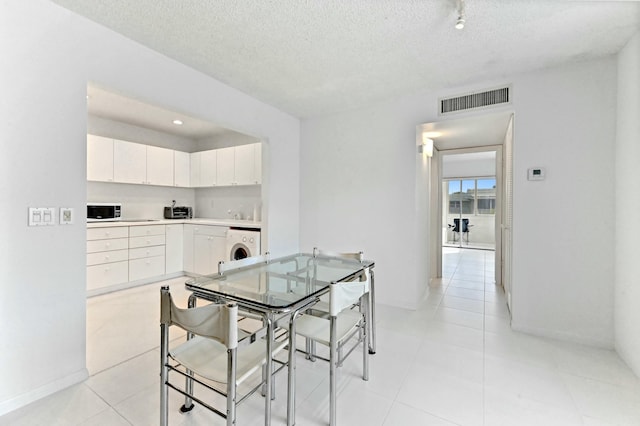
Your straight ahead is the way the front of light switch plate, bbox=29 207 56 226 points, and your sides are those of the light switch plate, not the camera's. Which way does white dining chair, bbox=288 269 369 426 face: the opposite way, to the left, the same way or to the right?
the opposite way

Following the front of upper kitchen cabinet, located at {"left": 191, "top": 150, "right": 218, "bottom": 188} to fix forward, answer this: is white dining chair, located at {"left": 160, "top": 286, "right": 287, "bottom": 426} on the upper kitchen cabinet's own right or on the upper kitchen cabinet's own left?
on the upper kitchen cabinet's own left

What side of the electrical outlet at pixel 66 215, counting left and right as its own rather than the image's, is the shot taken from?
front

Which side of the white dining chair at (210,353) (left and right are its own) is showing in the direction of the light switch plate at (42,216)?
left

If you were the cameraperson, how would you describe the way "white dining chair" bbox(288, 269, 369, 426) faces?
facing away from the viewer and to the left of the viewer

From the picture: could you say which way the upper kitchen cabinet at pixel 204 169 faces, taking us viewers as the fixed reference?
facing the viewer and to the left of the viewer

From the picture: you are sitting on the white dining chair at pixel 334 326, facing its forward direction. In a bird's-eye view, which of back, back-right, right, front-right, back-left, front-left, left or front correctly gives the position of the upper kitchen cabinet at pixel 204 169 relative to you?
front

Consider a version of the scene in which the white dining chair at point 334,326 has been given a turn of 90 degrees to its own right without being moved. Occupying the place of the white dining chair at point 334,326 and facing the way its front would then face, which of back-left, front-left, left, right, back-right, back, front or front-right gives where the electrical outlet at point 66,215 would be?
back-left

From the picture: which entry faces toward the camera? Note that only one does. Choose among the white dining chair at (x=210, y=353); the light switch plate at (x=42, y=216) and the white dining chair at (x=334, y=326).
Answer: the light switch plate

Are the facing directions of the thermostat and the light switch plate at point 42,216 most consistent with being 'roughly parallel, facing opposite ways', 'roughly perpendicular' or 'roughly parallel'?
roughly perpendicular

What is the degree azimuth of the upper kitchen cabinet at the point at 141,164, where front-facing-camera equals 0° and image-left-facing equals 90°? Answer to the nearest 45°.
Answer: approximately 315°

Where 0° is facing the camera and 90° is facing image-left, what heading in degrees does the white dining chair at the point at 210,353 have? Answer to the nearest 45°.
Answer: approximately 225°

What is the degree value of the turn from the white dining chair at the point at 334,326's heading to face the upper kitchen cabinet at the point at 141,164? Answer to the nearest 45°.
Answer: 0° — it already faces it

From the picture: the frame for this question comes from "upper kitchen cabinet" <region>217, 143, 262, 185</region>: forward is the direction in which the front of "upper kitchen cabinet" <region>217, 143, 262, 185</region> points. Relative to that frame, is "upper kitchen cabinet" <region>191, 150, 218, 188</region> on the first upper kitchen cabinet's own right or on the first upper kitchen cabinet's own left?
on the first upper kitchen cabinet's own right

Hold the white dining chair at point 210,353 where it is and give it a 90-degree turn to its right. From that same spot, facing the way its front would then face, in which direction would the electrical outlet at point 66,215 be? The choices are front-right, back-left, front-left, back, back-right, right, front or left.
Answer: back
